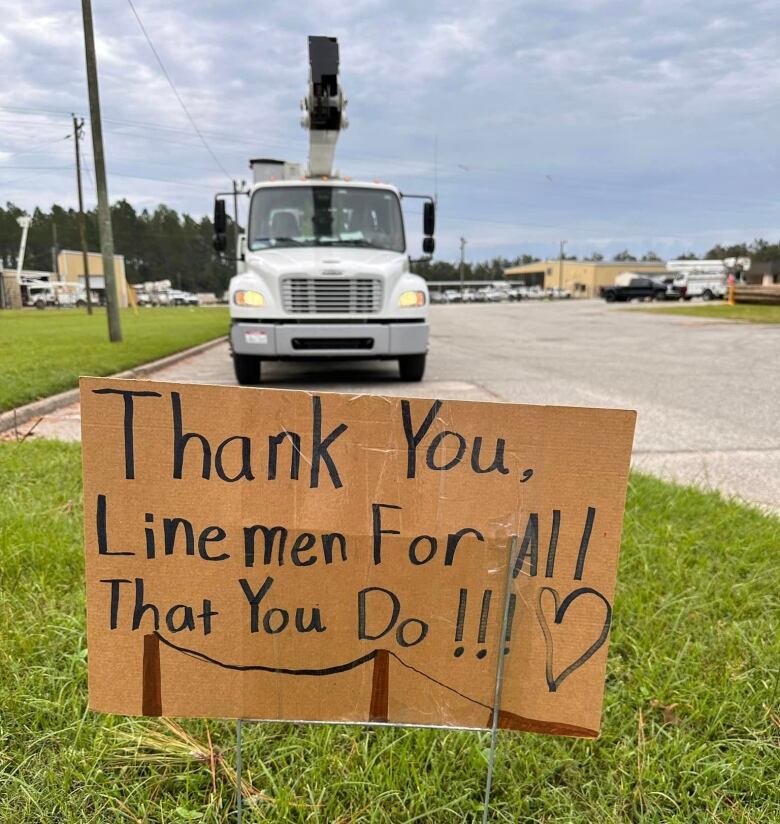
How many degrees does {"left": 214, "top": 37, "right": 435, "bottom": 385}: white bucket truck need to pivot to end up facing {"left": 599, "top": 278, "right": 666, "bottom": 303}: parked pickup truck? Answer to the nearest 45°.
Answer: approximately 135° to its left

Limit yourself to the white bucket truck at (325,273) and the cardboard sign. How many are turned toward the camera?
2

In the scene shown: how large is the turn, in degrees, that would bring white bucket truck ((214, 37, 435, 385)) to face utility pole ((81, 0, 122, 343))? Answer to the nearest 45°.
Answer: approximately 135° to its right

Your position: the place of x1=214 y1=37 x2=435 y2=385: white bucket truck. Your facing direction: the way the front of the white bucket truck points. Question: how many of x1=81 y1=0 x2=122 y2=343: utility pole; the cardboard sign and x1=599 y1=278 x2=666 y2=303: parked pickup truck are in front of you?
1

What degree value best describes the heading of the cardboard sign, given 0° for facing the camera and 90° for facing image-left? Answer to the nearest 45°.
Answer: approximately 0°

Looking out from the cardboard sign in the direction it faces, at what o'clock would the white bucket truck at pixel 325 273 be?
The white bucket truck is roughly at 6 o'clock from the cardboard sign.

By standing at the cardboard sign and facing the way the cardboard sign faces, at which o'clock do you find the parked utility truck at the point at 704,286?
The parked utility truck is roughly at 7 o'clock from the cardboard sign.
